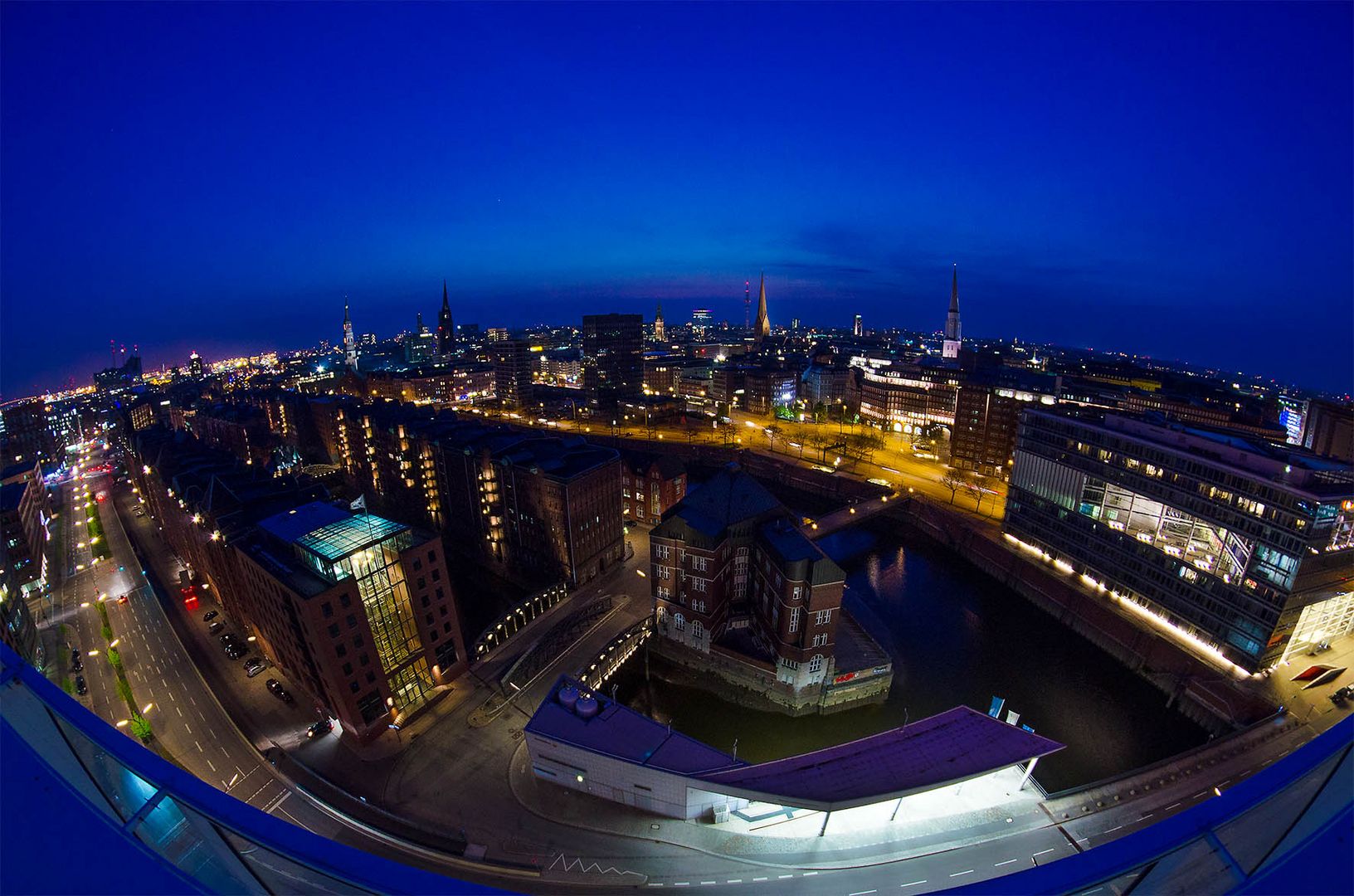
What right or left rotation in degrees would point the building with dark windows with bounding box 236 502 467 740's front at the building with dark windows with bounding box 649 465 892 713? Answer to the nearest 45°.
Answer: approximately 45° to its left

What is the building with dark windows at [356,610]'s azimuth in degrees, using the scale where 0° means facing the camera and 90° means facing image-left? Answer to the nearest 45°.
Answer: approximately 315°
